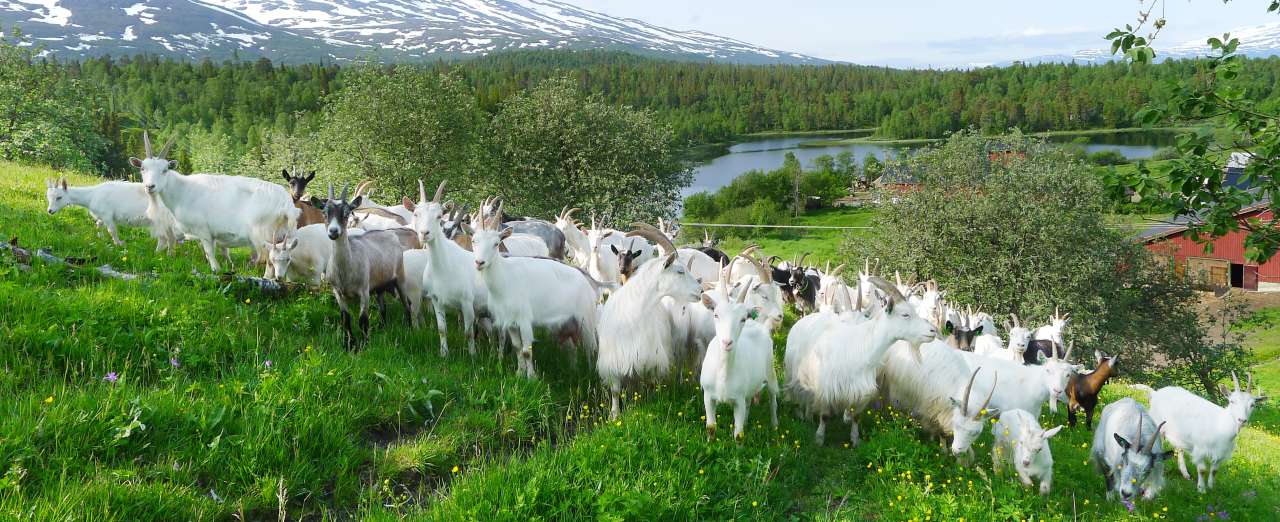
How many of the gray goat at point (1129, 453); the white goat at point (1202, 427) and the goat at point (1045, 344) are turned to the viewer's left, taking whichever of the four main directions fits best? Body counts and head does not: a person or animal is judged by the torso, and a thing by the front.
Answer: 0

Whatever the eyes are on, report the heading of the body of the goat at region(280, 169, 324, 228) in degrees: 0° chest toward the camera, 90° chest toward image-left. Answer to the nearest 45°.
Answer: approximately 45°

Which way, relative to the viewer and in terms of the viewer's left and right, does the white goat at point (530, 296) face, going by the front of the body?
facing the viewer and to the left of the viewer

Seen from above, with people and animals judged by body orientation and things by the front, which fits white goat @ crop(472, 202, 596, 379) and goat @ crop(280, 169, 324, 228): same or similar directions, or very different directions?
same or similar directions

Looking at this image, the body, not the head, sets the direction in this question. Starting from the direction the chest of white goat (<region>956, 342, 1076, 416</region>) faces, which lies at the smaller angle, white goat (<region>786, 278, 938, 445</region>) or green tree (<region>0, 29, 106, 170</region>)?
the white goat

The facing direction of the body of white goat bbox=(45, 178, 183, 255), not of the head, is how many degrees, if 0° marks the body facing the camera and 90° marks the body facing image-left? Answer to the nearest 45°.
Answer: approximately 90°

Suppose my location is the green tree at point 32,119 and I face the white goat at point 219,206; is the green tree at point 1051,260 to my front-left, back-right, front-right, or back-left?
front-left

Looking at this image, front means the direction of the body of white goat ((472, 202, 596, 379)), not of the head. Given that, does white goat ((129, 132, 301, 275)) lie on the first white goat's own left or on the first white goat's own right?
on the first white goat's own right

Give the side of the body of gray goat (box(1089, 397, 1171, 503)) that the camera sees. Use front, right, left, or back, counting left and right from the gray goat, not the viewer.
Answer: front

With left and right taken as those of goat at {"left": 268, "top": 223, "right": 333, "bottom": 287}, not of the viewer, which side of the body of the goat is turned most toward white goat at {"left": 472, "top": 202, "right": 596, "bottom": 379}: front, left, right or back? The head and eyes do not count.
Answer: left

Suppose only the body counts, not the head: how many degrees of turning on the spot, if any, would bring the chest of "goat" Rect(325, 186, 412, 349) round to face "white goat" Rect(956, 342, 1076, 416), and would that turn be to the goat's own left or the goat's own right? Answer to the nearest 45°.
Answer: approximately 135° to the goat's own left

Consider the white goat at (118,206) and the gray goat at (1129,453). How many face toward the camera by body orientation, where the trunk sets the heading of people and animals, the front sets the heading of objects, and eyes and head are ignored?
1
